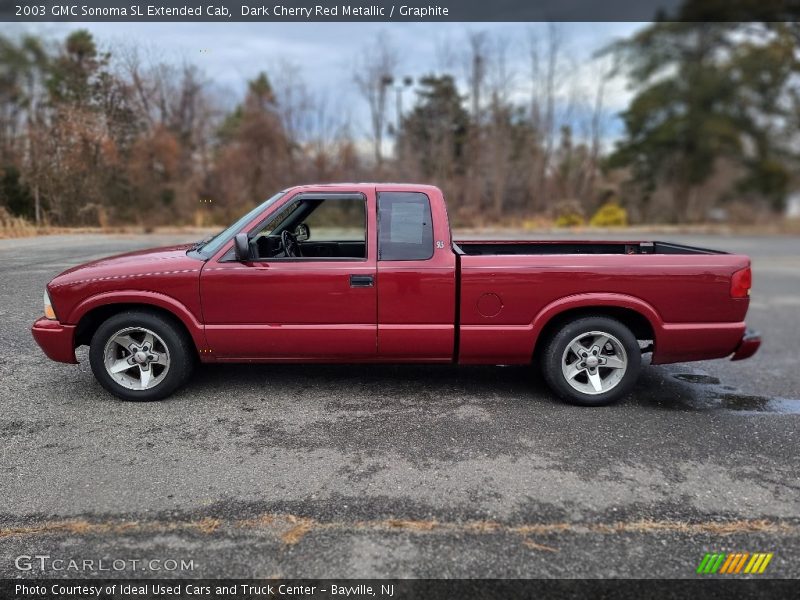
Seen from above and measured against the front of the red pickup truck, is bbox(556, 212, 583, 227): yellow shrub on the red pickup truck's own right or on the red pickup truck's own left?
on the red pickup truck's own right

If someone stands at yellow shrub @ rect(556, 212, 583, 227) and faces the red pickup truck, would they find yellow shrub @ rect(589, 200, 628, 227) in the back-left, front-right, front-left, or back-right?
back-left

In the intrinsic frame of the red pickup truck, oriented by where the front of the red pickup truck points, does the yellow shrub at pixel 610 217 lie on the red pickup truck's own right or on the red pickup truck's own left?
on the red pickup truck's own right

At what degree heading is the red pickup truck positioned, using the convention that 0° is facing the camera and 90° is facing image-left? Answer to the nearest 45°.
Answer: approximately 90°
